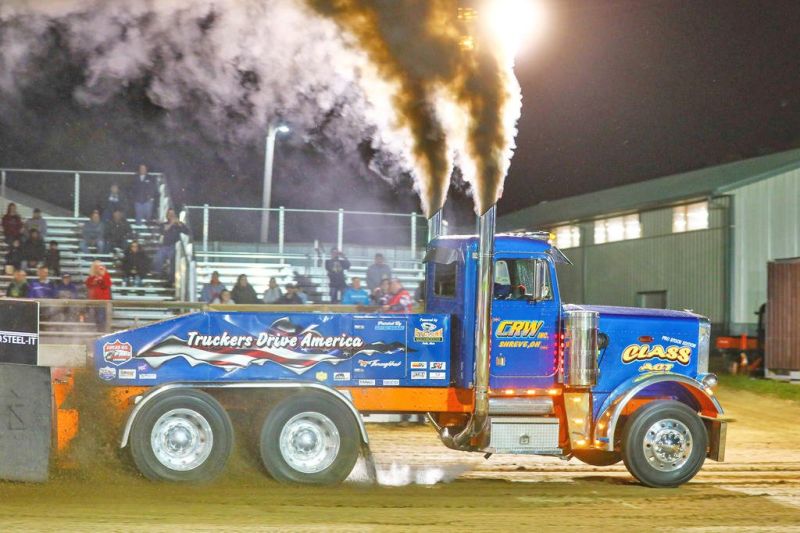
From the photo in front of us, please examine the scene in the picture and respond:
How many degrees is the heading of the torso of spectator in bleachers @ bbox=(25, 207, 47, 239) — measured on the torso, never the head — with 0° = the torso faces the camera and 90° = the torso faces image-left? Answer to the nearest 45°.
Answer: approximately 0°

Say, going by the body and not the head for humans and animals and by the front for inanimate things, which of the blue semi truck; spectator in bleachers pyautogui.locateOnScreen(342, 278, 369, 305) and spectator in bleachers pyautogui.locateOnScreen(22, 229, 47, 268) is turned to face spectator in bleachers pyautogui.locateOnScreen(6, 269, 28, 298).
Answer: spectator in bleachers pyautogui.locateOnScreen(22, 229, 47, 268)

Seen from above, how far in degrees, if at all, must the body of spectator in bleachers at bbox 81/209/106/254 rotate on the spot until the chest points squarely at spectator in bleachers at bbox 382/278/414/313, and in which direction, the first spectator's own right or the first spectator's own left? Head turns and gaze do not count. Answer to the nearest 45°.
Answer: approximately 45° to the first spectator's own left

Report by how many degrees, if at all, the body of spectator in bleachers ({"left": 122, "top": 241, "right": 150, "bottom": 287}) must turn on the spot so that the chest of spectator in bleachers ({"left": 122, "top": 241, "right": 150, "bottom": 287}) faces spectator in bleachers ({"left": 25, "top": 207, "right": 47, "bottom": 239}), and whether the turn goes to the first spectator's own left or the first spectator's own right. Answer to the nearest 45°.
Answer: approximately 90° to the first spectator's own right

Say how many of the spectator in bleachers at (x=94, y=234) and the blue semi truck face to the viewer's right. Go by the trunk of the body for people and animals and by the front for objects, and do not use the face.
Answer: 1

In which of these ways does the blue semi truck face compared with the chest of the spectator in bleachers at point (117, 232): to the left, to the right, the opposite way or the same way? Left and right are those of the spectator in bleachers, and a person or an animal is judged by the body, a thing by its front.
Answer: to the left

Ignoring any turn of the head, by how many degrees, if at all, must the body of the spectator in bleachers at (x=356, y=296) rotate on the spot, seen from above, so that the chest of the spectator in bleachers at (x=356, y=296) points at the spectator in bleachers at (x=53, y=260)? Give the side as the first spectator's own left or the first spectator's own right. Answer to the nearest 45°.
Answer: approximately 135° to the first spectator's own right

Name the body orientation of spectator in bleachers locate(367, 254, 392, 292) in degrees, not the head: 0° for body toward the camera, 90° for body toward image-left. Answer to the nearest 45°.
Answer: approximately 0°

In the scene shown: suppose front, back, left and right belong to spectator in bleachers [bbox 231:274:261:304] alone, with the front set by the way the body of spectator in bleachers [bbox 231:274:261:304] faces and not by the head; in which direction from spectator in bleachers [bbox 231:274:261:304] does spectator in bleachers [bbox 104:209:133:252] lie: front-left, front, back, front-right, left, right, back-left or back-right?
back-right

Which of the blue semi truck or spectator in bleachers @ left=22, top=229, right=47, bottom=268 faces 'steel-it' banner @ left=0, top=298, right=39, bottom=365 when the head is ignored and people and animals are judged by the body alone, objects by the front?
the spectator in bleachers
